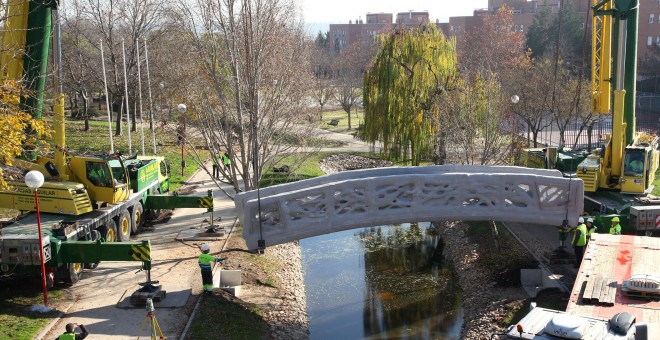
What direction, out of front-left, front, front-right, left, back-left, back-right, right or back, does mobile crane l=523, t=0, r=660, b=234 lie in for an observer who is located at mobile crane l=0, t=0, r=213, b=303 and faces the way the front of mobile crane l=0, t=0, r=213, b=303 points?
front-right

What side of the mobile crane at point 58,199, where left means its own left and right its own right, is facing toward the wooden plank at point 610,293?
right

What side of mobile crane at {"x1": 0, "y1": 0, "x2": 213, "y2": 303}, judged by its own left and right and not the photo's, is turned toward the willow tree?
front

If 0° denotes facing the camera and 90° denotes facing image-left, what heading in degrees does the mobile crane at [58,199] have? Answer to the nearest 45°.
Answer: approximately 225°

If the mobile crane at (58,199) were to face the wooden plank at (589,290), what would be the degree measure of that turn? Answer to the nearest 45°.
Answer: approximately 90° to its right

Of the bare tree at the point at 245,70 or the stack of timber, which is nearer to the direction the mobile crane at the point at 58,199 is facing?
the bare tree

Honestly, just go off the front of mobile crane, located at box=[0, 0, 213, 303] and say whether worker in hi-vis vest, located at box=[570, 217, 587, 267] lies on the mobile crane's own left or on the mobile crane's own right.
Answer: on the mobile crane's own right

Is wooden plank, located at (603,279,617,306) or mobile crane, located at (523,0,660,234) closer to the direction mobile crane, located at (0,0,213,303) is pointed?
the mobile crane

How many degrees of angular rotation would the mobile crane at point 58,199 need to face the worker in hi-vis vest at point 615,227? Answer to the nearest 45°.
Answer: approximately 45° to its right

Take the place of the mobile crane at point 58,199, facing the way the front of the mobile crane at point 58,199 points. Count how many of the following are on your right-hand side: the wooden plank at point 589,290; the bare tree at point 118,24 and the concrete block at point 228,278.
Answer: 2

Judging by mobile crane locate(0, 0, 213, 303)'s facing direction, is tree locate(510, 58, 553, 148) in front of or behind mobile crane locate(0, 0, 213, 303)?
in front

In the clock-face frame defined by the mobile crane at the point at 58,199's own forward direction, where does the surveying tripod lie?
The surveying tripod is roughly at 4 o'clock from the mobile crane.

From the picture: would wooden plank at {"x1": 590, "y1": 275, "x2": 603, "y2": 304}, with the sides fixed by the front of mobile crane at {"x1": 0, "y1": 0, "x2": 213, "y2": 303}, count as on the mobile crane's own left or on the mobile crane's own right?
on the mobile crane's own right

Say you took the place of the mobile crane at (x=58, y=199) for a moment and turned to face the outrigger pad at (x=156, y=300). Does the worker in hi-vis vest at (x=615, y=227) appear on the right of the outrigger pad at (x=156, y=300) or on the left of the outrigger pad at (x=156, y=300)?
left

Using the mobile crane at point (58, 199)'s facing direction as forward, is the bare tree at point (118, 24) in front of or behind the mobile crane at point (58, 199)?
in front

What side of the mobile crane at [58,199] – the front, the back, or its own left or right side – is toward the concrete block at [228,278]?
right

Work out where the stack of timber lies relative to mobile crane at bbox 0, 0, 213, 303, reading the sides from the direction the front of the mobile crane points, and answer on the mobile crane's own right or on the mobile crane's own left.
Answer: on the mobile crane's own right
